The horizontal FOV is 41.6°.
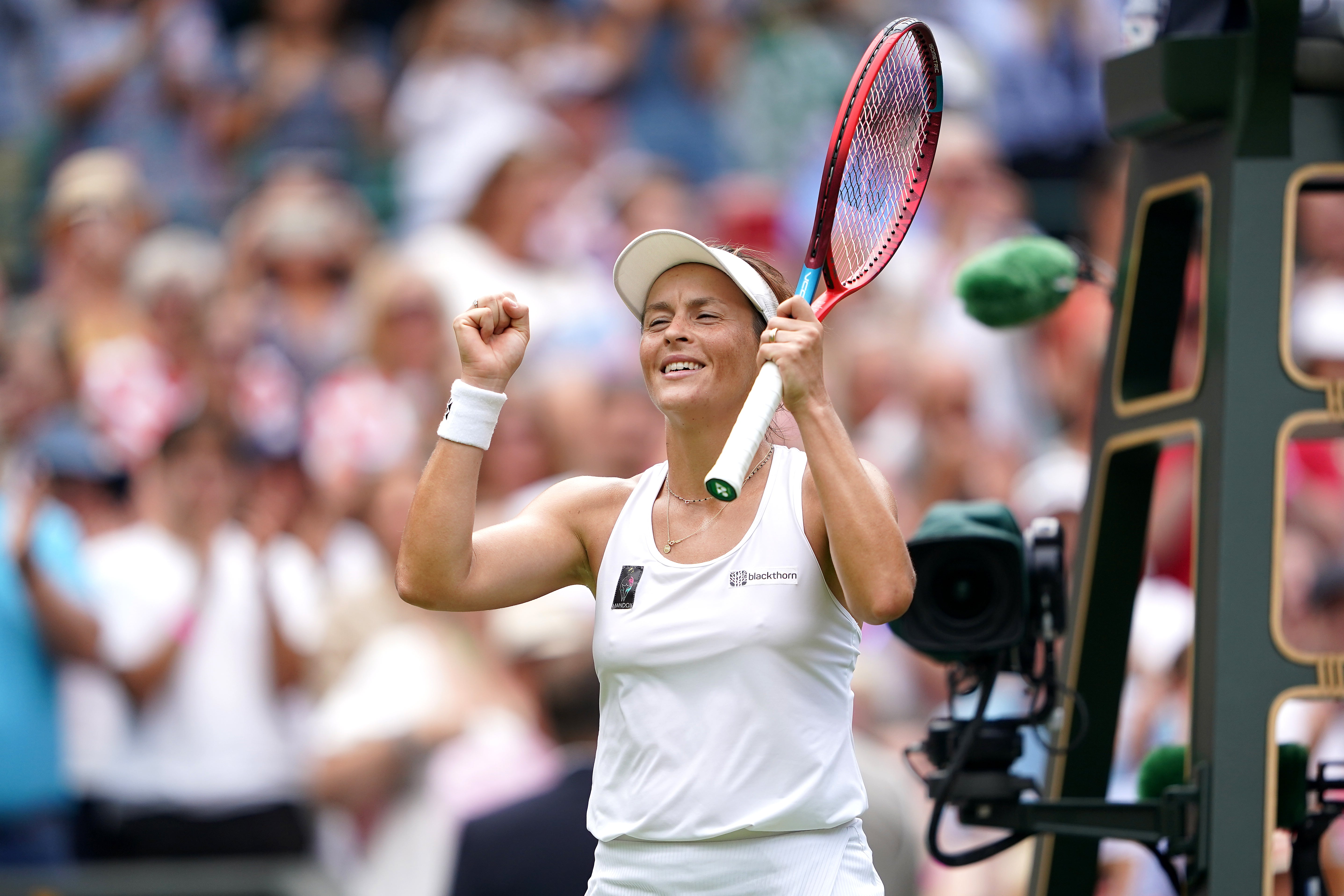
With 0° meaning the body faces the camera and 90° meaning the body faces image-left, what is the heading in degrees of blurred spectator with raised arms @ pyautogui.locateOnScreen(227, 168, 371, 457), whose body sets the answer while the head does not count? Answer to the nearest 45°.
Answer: approximately 0°

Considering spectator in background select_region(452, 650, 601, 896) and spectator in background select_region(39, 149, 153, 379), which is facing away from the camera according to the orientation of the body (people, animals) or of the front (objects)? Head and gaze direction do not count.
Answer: spectator in background select_region(452, 650, 601, 896)

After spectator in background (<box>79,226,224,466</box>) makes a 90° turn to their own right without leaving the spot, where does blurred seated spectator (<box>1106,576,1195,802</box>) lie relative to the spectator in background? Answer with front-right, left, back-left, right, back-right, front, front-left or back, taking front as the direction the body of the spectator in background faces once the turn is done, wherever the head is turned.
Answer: back-left

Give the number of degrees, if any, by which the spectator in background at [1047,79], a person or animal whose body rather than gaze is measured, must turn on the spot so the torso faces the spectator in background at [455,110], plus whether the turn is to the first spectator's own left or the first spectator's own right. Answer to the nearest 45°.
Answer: approximately 90° to the first spectator's own right

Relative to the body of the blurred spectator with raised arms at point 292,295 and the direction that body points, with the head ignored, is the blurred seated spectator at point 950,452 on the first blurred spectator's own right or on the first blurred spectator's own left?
on the first blurred spectator's own left

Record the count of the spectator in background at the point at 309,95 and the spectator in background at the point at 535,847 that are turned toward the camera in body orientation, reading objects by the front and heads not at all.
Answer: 1

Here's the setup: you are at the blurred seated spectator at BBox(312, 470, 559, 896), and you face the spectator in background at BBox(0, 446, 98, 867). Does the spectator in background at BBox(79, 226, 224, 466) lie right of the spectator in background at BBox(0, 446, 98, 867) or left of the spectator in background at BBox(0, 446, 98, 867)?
right
